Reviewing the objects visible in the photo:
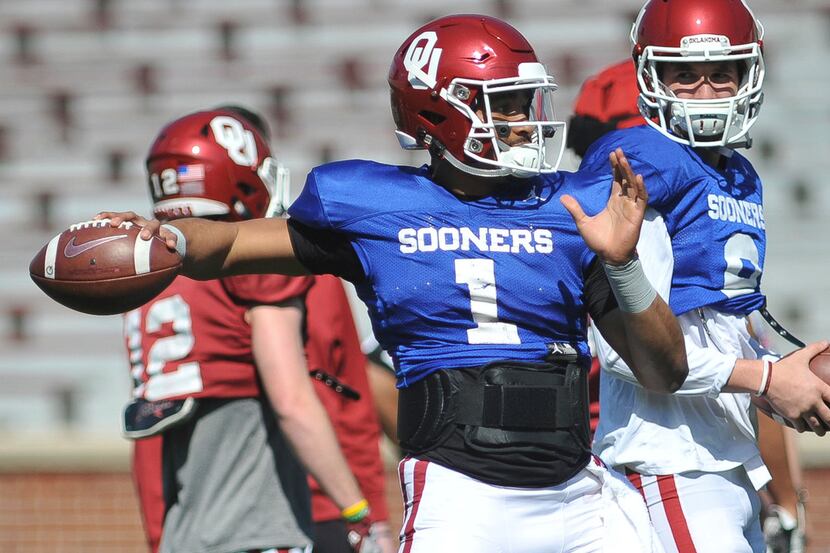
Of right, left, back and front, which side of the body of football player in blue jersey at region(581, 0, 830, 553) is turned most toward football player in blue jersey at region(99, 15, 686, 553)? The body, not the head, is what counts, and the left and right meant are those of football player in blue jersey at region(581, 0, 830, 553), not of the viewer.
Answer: right

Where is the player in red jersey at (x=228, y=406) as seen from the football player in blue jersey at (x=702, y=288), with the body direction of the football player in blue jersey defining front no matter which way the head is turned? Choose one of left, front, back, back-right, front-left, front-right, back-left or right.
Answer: back-right

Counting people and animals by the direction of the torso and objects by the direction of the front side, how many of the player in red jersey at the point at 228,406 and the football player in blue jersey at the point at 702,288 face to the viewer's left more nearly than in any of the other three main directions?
0

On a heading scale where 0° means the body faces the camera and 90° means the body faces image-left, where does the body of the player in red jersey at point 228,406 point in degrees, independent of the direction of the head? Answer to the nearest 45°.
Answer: approximately 225°

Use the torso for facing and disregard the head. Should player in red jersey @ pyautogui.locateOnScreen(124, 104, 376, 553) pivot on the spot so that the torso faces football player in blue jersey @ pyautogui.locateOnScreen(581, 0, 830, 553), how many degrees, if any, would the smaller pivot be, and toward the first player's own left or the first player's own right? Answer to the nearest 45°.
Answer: approximately 90° to the first player's own right

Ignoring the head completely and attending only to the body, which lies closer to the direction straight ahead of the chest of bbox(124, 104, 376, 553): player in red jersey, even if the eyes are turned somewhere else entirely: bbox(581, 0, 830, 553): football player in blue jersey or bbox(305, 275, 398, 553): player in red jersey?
the player in red jersey

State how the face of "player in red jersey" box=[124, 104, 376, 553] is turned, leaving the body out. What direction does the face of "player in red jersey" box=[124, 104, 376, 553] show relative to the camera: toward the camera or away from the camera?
away from the camera
